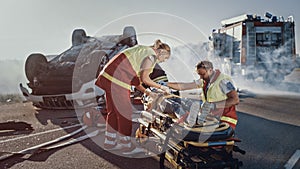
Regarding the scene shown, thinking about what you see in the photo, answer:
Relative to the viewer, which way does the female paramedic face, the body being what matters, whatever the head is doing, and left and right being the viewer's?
facing to the right of the viewer

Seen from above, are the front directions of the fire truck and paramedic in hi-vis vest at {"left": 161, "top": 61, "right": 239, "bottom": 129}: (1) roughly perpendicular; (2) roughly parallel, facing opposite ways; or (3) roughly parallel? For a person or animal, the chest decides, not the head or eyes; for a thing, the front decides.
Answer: roughly perpendicular

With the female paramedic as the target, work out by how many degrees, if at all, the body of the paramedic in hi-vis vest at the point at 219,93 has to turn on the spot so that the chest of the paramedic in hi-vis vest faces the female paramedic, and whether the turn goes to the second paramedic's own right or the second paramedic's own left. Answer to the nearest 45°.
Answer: approximately 45° to the second paramedic's own right

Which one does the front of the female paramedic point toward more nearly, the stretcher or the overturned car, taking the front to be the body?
the stretcher

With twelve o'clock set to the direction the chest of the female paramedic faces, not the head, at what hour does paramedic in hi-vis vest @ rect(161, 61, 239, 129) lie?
The paramedic in hi-vis vest is roughly at 1 o'clock from the female paramedic.

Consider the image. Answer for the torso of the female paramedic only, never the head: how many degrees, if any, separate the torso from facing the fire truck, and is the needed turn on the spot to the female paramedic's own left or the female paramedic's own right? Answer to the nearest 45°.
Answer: approximately 45° to the female paramedic's own left

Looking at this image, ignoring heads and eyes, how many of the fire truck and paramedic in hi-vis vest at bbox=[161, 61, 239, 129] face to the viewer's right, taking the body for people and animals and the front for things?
0

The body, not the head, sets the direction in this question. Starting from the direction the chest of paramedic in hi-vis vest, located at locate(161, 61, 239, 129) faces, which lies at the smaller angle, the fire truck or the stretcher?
the stretcher

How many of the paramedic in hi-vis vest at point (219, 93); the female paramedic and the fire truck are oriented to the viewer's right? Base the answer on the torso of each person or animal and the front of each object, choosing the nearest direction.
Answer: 1
